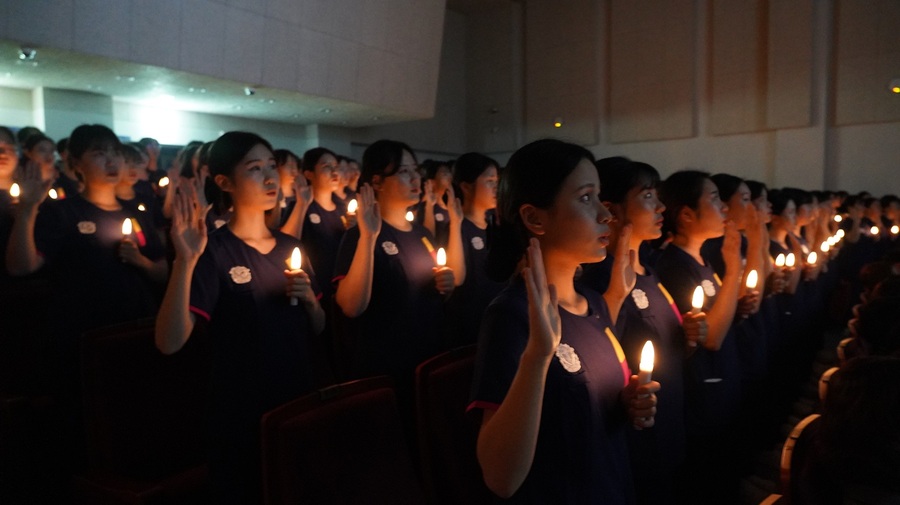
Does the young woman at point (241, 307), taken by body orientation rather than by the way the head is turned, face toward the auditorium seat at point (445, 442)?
yes

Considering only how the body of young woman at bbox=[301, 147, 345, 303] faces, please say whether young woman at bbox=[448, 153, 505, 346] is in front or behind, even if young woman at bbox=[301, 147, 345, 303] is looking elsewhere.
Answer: in front

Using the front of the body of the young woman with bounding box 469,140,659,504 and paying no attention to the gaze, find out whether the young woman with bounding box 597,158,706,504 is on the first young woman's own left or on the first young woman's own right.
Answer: on the first young woman's own left

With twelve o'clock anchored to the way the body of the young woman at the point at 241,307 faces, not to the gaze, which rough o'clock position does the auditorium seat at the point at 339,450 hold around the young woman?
The auditorium seat is roughly at 1 o'clock from the young woman.

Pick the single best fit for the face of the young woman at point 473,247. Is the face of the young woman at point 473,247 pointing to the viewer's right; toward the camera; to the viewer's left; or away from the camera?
to the viewer's right

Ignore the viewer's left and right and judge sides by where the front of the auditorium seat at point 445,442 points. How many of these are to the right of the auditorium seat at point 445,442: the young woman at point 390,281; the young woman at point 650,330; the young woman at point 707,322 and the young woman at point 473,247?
0

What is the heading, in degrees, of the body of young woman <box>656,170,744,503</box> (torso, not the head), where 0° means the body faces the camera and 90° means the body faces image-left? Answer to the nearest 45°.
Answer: approximately 270°

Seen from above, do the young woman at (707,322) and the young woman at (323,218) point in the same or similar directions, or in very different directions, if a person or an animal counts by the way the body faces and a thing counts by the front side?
same or similar directions

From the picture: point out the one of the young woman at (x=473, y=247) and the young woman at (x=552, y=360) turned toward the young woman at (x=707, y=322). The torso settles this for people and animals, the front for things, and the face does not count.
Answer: the young woman at (x=473, y=247)

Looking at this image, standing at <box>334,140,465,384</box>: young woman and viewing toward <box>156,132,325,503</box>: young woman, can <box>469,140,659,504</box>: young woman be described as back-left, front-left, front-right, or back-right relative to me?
front-left

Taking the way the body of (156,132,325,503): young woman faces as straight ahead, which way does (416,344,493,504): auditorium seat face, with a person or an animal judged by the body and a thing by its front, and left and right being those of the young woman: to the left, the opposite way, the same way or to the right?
the same way

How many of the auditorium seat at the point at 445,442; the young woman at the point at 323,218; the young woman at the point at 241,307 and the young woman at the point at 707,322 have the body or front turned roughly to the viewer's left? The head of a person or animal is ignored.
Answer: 0

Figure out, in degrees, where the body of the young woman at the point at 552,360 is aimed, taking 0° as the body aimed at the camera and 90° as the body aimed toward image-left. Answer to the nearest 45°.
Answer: approximately 315°

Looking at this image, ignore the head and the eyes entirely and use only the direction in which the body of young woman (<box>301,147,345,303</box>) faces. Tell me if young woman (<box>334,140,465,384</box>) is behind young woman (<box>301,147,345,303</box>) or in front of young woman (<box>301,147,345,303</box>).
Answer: in front

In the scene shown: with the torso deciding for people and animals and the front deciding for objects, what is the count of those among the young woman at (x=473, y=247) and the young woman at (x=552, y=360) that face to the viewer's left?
0

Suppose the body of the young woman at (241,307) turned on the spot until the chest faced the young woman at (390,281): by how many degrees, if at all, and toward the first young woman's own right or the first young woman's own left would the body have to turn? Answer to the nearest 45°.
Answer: approximately 90° to the first young woman's own left

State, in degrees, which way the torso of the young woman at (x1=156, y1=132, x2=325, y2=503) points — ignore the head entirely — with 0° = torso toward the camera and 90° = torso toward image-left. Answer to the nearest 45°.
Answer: approximately 315°

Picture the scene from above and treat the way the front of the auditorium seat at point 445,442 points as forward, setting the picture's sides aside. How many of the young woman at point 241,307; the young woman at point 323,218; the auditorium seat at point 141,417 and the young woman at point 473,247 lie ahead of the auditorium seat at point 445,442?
0

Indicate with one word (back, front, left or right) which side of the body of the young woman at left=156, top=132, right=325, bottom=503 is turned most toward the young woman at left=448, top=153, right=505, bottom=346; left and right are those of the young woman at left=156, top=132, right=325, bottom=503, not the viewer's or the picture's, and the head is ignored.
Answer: left

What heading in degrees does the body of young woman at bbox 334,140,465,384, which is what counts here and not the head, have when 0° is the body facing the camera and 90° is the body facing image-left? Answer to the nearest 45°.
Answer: approximately 315°
